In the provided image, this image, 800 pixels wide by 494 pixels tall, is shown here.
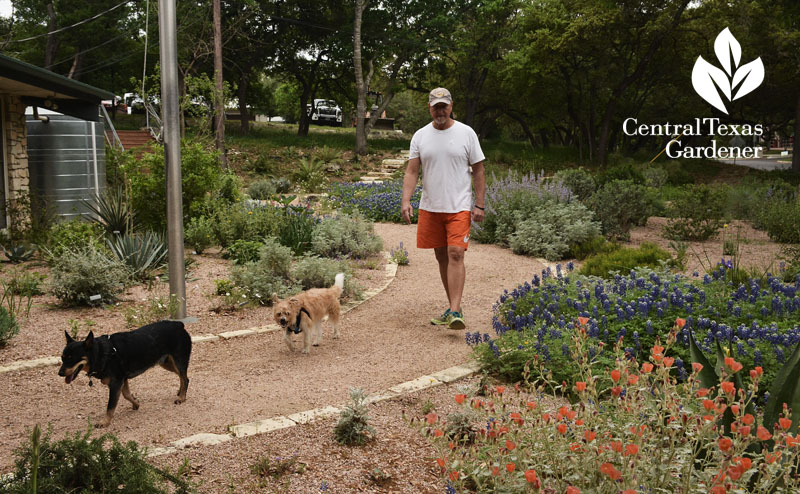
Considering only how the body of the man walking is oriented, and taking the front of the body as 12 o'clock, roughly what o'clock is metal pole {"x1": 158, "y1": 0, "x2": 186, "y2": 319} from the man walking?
The metal pole is roughly at 3 o'clock from the man walking.

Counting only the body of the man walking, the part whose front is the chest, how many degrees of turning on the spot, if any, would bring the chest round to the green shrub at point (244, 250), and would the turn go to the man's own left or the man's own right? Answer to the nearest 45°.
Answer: approximately 135° to the man's own right

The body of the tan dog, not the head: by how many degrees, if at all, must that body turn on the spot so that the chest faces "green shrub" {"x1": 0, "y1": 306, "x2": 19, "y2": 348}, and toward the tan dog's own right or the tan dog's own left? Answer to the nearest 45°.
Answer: approximately 45° to the tan dog's own right

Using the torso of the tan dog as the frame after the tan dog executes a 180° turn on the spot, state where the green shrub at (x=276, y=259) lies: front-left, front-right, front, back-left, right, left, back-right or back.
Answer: front-left

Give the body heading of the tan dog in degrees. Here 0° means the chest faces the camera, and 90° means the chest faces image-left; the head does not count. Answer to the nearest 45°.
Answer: approximately 45°

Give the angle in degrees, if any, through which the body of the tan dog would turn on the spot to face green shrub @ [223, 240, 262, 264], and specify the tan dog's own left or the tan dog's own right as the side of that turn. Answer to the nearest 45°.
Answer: approximately 135° to the tan dog's own right

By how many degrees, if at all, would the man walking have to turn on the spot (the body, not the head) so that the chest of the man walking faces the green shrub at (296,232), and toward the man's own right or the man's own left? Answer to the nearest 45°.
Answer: approximately 135° to the man's own right

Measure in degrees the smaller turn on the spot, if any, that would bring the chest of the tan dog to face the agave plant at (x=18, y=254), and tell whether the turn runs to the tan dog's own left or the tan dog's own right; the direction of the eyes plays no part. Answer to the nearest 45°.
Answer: approximately 90° to the tan dog's own right

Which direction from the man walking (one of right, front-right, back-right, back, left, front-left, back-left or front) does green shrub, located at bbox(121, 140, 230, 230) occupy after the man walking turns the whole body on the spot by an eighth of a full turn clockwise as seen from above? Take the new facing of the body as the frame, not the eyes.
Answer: right

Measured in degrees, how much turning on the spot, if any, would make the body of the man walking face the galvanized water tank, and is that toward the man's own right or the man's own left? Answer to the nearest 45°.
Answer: approximately 135° to the man's own right
